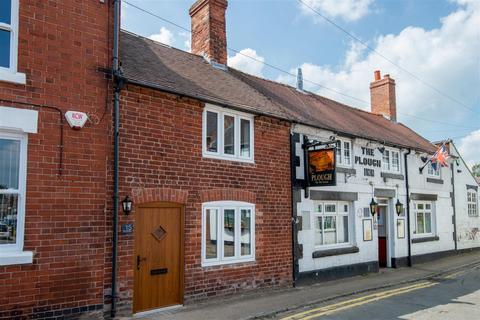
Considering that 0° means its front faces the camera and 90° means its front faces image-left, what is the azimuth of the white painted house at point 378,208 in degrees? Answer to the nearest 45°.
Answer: approximately 315°

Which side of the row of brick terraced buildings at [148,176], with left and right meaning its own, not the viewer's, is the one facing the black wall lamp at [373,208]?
left

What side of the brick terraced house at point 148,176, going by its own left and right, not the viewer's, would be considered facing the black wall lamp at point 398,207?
left
